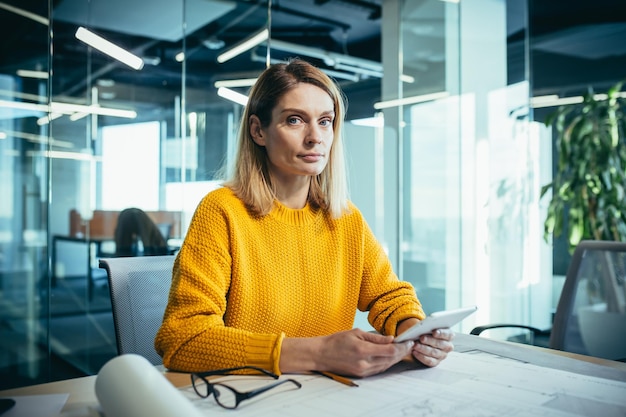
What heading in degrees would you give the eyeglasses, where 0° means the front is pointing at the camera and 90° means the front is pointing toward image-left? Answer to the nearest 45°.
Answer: approximately 45°

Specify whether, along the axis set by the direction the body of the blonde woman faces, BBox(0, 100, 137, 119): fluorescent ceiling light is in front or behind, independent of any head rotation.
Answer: behind

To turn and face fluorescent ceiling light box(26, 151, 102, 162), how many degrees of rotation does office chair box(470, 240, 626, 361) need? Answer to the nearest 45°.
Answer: approximately 45° to its right

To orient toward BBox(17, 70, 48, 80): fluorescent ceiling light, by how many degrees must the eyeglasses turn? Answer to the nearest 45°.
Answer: approximately 90° to its right

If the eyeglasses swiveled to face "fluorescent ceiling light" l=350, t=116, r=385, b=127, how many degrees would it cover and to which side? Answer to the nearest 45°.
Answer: approximately 135° to its right

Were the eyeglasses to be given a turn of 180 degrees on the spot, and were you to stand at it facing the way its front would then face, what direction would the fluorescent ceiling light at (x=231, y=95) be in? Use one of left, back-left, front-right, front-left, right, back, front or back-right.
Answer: front-left

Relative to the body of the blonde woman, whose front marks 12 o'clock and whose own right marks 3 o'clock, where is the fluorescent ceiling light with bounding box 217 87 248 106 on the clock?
The fluorescent ceiling light is roughly at 7 o'clock from the blonde woman.

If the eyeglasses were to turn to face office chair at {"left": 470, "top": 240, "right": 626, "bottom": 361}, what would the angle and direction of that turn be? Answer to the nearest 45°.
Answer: approximately 180°

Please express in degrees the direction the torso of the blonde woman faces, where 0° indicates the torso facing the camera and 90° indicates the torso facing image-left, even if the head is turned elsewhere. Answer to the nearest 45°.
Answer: approximately 315°

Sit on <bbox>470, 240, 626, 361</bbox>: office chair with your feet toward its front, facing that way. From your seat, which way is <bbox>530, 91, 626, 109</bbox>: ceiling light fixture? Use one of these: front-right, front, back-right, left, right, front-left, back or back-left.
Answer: back-right
